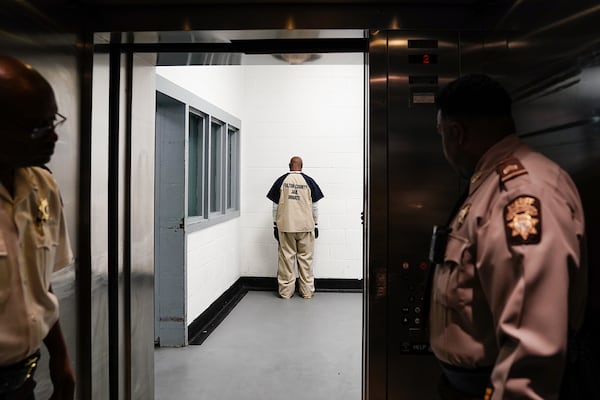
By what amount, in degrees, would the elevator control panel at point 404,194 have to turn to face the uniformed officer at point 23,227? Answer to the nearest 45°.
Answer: approximately 45° to its right

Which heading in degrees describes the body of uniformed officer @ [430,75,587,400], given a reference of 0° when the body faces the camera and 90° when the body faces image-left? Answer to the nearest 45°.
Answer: approximately 90°

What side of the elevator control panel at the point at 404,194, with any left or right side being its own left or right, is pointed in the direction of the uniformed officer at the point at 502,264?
front

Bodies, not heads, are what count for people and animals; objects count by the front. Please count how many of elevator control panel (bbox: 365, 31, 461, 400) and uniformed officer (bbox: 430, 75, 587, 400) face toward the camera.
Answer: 1

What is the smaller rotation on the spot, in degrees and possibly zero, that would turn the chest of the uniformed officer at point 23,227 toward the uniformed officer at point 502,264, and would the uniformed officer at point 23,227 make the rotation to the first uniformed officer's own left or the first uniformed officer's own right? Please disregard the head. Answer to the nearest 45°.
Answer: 0° — they already face them

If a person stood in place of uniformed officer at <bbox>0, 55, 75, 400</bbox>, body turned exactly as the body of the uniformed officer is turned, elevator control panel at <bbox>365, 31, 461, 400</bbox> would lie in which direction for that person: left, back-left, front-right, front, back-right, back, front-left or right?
front-left

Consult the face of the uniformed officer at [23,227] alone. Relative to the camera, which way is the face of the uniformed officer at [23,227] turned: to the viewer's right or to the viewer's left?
to the viewer's right

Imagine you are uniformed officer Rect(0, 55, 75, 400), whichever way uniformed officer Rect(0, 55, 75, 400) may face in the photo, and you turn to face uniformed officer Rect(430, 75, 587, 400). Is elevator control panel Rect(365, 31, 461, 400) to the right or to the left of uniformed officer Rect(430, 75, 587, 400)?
left

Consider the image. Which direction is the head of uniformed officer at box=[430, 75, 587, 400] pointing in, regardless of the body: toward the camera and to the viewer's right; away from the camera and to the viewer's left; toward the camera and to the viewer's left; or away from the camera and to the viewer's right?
away from the camera and to the viewer's left

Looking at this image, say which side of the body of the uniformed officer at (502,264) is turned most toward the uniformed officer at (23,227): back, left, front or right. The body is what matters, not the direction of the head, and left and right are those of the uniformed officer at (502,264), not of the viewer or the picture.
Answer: front

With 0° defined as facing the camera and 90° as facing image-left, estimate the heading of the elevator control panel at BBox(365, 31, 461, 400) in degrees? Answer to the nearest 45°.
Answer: approximately 0°

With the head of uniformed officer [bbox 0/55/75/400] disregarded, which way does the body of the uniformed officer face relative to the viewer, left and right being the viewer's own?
facing the viewer and to the right of the viewer

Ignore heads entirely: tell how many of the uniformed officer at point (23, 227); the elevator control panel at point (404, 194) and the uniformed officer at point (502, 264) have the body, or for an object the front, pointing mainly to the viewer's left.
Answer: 1

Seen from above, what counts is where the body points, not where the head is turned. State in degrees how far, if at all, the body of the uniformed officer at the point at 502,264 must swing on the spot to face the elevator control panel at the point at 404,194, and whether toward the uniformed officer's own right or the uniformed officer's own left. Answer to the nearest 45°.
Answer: approximately 45° to the uniformed officer's own right

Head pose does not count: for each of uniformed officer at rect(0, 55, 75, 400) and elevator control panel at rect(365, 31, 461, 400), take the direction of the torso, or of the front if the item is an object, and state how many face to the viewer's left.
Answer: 0
